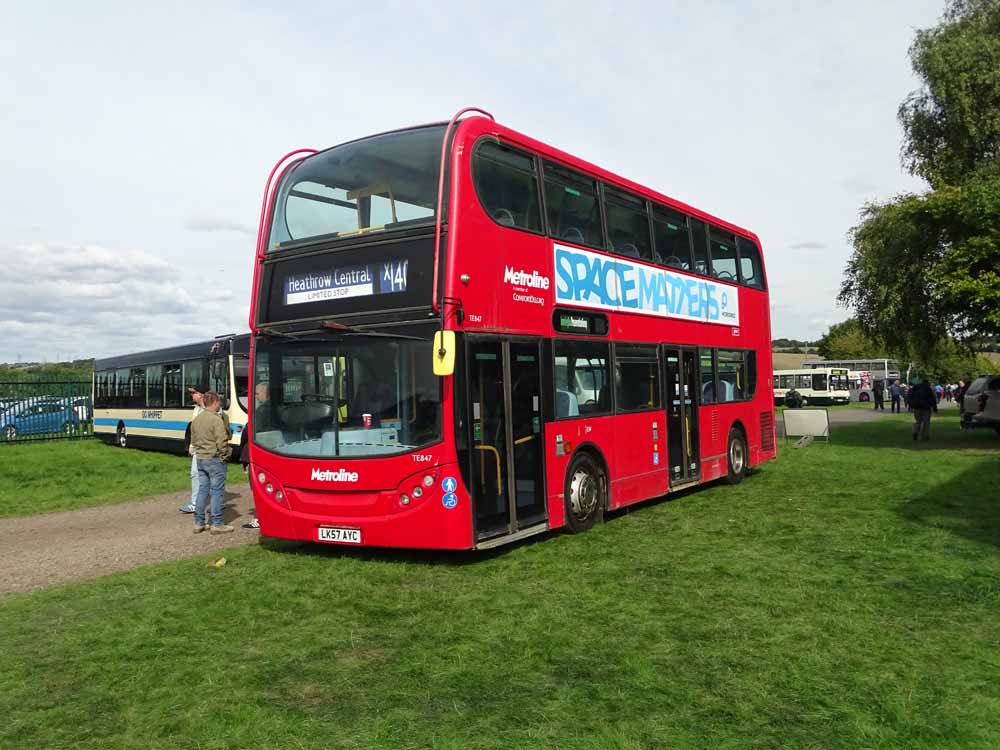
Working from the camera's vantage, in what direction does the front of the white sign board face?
facing the viewer

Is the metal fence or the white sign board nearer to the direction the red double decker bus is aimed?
the metal fence

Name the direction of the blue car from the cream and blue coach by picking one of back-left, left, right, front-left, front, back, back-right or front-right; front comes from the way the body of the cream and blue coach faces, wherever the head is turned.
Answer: back

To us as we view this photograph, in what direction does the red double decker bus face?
facing the viewer and to the left of the viewer

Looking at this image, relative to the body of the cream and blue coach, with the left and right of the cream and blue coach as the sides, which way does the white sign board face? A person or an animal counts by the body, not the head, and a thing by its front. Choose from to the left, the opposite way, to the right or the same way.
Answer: to the right

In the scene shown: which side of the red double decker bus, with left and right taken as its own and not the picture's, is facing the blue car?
right

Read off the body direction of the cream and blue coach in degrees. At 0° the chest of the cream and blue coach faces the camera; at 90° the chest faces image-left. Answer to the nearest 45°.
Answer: approximately 315°

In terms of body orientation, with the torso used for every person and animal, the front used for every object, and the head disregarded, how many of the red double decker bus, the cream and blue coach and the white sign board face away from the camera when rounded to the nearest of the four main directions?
0

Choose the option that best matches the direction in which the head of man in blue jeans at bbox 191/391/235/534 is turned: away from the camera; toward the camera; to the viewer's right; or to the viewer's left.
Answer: away from the camera

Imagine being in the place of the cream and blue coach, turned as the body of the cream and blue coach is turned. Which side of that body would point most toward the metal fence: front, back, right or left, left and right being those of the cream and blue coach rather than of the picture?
back

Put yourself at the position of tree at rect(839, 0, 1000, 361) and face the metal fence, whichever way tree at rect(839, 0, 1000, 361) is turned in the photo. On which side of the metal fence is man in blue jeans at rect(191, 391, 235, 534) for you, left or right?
left

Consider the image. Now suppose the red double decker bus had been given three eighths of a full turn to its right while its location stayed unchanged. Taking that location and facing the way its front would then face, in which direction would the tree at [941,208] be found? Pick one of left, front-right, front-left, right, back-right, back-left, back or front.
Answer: front-right

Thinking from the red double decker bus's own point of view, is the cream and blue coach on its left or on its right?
on its right

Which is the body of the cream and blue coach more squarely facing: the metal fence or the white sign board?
the white sign board
